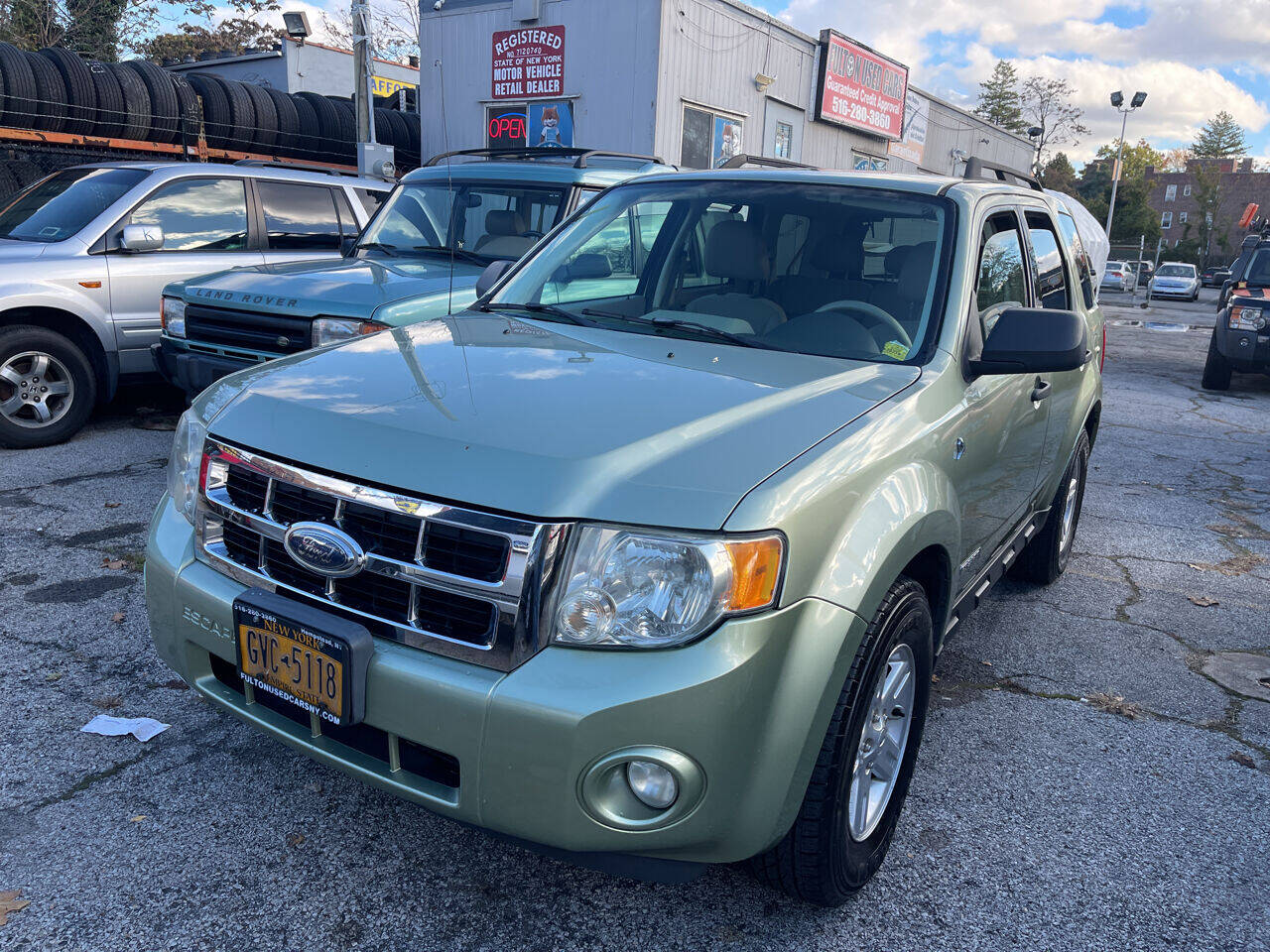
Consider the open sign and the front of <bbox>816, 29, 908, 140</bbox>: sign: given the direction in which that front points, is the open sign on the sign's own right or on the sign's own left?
on the sign's own right

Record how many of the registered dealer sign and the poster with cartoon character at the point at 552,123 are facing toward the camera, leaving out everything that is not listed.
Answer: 2

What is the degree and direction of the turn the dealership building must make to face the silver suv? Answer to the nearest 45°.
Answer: approximately 45° to its right

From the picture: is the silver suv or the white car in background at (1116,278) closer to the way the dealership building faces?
the silver suv

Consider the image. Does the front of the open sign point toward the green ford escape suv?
yes

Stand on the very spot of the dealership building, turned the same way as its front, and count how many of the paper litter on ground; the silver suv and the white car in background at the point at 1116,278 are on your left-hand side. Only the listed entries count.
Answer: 1

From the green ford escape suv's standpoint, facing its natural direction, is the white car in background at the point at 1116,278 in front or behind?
behind

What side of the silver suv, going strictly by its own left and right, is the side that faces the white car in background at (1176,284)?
back

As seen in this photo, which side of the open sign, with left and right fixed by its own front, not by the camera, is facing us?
front

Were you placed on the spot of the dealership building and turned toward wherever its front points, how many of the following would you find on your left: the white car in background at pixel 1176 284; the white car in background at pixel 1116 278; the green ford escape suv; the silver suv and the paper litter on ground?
2

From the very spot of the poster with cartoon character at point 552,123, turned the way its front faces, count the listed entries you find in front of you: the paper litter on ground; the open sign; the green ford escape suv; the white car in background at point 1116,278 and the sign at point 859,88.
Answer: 2

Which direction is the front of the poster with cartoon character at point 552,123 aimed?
toward the camera

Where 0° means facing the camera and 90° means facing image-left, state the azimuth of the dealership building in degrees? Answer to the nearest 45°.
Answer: approximately 315°

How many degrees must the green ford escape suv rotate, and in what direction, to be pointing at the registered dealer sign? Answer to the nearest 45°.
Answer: approximately 135° to its right

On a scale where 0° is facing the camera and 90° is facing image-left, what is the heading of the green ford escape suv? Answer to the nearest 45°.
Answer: approximately 45°

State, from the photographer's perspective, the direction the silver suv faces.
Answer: facing the viewer and to the left of the viewer
